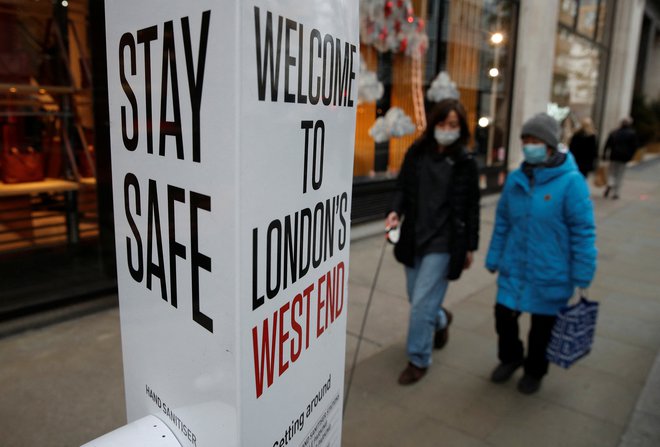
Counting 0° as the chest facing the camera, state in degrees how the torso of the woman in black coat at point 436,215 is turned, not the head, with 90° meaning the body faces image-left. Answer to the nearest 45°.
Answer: approximately 45°

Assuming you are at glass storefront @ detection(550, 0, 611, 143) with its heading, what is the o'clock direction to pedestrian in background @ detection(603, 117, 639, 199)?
The pedestrian in background is roughly at 1 o'clock from the glass storefront.

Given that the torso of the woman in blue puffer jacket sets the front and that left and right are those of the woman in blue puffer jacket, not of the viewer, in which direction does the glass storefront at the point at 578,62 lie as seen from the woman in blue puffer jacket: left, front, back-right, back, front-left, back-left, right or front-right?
back-right

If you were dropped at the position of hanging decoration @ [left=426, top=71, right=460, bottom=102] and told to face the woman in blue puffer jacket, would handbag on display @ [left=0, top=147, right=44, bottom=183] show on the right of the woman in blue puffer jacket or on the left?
right

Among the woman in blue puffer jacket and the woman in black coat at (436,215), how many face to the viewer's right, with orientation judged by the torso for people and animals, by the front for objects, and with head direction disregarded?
0

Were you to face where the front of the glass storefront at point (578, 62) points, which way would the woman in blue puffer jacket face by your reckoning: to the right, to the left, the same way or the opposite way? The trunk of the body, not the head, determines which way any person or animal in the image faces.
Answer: to the right

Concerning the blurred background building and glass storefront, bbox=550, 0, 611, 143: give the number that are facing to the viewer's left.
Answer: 0

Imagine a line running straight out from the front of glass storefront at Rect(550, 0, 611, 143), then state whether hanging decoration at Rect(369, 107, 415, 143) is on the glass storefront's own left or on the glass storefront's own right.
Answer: on the glass storefront's own right

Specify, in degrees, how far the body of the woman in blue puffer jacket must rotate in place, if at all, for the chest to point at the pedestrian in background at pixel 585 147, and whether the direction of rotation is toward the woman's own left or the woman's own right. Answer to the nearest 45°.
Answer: approximately 135° to the woman's own right

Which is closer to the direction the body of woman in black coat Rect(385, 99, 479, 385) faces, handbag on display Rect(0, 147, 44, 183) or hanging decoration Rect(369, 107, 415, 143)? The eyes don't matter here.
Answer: the handbag on display

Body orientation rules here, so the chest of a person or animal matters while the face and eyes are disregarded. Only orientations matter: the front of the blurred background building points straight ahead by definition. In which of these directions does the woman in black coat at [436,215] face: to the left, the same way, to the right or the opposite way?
to the right
